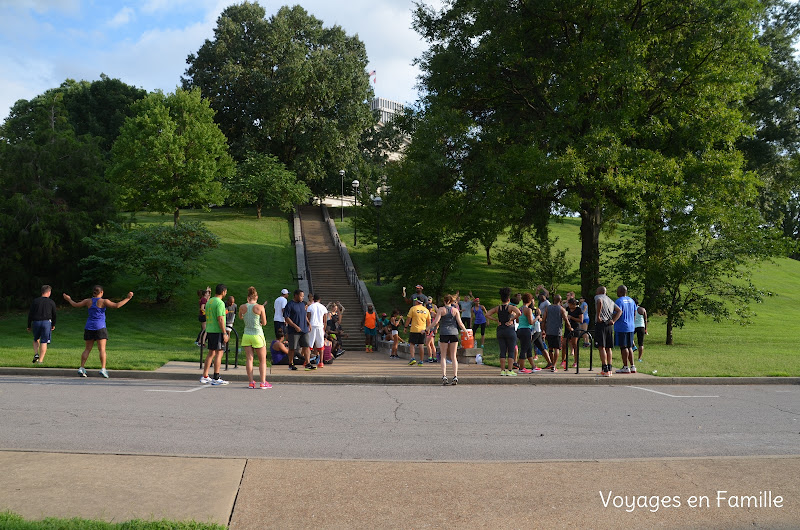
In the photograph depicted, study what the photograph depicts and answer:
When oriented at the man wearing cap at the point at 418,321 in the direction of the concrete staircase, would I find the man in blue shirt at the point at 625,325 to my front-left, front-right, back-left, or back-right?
back-right

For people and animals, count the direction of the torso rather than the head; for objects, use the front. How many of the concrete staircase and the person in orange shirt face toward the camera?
2

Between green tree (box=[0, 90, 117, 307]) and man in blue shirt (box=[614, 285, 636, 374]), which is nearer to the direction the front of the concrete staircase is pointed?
the man in blue shirt

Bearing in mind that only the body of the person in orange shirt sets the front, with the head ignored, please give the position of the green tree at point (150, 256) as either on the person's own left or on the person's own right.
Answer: on the person's own right

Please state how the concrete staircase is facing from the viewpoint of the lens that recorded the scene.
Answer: facing the viewer

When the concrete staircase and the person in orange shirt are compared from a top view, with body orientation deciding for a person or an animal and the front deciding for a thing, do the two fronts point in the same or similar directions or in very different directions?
same or similar directions

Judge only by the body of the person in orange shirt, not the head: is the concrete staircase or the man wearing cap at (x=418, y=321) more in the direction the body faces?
the man wearing cap

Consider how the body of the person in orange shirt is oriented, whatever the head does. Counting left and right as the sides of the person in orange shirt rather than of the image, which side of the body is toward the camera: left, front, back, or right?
front

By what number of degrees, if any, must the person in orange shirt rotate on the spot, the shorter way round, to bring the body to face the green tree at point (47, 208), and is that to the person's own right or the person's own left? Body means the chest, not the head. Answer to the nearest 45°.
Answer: approximately 90° to the person's own right
